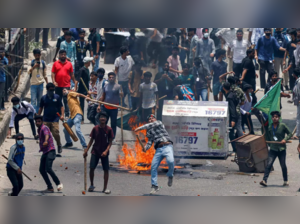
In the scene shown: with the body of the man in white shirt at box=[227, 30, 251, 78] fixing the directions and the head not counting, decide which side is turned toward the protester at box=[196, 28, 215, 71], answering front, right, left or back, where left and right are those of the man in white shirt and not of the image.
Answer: right

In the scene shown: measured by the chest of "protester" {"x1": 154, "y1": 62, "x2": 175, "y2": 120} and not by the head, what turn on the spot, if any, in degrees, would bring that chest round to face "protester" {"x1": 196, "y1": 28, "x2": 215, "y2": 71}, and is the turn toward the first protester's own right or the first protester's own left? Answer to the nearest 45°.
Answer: approximately 135° to the first protester's own left

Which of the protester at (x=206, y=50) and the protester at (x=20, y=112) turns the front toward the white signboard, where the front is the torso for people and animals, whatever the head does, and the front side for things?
the protester at (x=206, y=50)

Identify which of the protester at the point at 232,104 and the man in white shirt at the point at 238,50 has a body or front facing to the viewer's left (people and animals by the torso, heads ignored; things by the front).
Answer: the protester

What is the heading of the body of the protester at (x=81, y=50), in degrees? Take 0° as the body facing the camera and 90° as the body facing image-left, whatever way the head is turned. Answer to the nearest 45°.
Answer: approximately 0°

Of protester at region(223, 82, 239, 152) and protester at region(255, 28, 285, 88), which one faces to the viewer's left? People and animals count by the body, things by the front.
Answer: protester at region(223, 82, 239, 152)

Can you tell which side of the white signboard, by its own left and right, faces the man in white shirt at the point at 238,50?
back
